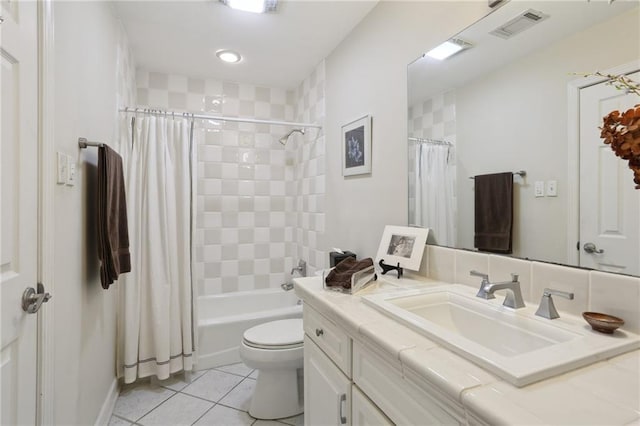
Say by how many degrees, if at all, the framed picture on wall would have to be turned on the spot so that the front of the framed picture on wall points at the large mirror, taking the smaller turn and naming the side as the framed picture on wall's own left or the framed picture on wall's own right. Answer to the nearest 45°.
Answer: approximately 90° to the framed picture on wall's own left

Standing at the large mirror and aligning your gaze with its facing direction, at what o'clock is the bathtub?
The bathtub is roughly at 2 o'clock from the large mirror.

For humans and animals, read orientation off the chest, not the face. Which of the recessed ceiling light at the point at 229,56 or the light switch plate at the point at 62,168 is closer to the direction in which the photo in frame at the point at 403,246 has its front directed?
the light switch plate

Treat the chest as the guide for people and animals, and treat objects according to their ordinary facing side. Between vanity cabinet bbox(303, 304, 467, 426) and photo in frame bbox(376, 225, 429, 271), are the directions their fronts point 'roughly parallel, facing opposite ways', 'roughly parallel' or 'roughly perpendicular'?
roughly parallel

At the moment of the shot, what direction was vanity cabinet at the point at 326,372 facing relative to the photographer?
facing the viewer and to the left of the viewer

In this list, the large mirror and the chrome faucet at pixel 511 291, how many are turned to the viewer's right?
0

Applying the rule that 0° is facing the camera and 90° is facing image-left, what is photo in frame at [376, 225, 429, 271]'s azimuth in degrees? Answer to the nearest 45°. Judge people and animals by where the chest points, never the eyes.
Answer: approximately 45°

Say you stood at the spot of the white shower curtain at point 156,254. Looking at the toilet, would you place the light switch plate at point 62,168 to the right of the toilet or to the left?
right

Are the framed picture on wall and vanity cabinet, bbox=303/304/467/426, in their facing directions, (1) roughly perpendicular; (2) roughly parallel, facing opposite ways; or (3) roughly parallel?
roughly parallel

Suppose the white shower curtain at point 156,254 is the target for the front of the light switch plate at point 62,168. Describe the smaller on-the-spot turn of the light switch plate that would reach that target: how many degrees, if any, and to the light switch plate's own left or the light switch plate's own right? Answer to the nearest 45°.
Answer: approximately 90° to the light switch plate's own left

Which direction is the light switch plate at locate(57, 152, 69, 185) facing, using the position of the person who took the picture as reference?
facing the viewer and to the right of the viewer
